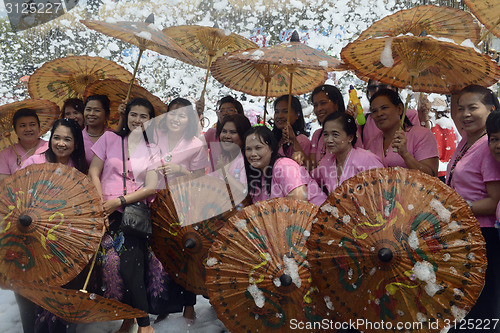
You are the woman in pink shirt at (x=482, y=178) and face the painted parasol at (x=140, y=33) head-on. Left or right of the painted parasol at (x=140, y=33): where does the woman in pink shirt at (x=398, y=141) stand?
right

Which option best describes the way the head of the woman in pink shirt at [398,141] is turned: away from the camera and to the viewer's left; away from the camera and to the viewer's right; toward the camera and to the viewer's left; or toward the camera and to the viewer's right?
toward the camera and to the viewer's left

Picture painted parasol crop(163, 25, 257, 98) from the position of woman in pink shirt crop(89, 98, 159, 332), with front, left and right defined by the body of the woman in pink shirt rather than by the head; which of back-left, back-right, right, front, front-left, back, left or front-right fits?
back-left

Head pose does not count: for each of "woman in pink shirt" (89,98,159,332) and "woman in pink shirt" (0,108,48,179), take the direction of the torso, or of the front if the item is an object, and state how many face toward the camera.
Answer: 2

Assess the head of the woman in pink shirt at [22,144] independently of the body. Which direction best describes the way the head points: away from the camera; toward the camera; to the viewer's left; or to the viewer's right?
toward the camera

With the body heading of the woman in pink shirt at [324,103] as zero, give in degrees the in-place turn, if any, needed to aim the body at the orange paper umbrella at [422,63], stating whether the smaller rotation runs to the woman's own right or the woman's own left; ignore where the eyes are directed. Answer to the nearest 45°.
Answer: approximately 90° to the woman's own left

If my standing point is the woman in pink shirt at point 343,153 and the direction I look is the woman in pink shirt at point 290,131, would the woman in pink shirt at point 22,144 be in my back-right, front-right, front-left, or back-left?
front-left

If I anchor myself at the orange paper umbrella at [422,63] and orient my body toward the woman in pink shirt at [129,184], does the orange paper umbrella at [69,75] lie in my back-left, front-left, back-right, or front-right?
front-right

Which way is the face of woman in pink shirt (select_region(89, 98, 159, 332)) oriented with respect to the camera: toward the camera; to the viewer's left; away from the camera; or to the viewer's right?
toward the camera

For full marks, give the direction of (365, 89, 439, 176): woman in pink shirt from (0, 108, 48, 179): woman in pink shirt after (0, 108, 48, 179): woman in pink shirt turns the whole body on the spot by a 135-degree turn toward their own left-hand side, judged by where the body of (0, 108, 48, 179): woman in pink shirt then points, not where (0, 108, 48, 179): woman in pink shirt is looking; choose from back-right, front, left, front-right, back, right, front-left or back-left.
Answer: right

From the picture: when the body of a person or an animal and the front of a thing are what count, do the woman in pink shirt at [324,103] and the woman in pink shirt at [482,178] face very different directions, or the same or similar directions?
same or similar directions

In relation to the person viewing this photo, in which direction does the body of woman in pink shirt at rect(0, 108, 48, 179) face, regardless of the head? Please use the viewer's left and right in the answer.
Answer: facing the viewer
